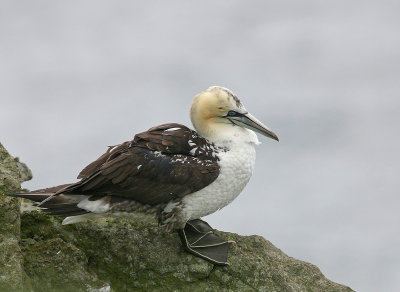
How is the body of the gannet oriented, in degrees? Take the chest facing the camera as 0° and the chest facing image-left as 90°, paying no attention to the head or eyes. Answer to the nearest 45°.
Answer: approximately 270°

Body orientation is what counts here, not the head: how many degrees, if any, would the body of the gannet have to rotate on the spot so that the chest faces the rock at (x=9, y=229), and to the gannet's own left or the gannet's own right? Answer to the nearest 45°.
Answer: approximately 180°
